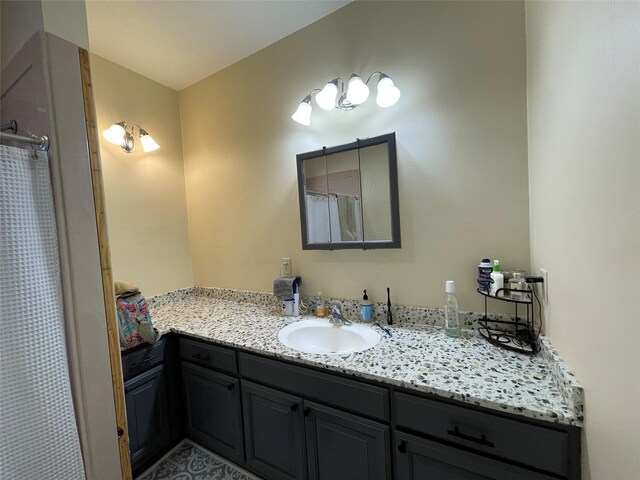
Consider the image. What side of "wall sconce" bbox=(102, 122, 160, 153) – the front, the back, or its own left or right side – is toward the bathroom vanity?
front

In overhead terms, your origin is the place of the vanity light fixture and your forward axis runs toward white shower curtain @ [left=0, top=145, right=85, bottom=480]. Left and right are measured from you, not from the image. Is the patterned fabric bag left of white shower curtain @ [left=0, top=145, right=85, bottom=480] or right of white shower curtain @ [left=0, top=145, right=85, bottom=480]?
right

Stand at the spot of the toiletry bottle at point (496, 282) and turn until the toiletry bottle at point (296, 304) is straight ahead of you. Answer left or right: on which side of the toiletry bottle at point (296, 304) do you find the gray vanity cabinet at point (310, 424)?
left

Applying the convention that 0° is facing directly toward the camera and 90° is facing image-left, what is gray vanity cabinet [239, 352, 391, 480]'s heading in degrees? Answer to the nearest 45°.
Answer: approximately 45°

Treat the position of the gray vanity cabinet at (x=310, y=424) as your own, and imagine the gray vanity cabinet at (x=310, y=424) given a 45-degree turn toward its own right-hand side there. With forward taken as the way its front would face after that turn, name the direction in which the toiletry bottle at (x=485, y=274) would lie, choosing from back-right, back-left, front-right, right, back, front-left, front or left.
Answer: back

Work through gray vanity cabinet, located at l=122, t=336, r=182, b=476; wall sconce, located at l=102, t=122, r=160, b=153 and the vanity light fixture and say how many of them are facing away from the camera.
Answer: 0

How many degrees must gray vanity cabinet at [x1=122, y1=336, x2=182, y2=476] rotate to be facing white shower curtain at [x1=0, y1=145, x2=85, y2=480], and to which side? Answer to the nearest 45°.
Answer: approximately 45° to its right

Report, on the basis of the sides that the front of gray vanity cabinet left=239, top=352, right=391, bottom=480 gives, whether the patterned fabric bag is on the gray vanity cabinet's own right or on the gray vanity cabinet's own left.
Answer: on the gray vanity cabinet's own right

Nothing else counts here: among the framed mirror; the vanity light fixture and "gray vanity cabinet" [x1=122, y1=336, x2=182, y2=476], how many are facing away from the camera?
0

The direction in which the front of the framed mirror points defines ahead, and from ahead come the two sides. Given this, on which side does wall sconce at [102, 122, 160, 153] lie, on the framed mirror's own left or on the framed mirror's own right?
on the framed mirror's own right

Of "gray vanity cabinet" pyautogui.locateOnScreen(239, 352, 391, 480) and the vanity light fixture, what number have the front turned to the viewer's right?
0

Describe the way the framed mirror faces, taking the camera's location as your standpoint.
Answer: facing the viewer and to the left of the viewer
